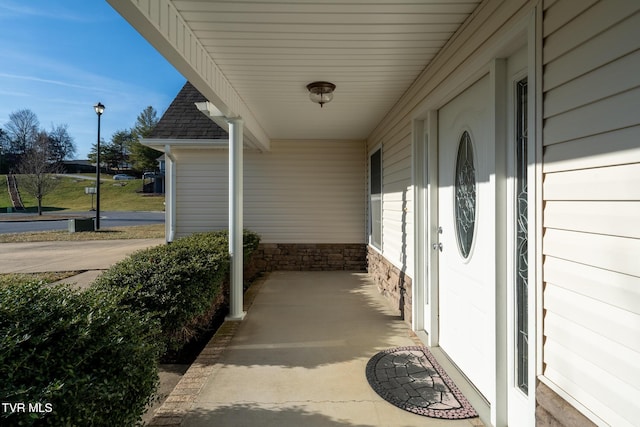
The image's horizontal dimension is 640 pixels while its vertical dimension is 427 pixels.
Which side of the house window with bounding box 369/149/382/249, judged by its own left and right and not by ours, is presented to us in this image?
left

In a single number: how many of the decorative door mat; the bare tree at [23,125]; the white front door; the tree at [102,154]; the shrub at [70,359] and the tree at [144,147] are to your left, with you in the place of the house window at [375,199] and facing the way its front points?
3

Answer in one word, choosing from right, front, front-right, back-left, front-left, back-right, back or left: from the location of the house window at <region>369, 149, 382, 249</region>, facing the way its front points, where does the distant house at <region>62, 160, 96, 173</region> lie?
front-right

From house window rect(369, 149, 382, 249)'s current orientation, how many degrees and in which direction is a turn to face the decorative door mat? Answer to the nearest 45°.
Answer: approximately 90° to its left

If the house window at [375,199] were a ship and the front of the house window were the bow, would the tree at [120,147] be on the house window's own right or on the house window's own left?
on the house window's own right

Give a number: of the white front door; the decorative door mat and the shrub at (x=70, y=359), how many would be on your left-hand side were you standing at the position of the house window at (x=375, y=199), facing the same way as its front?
3

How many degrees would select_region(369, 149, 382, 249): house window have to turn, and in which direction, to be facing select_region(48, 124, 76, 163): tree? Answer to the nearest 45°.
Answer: approximately 45° to its right

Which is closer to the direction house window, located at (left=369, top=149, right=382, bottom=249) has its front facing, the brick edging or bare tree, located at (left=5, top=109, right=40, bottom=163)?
the bare tree

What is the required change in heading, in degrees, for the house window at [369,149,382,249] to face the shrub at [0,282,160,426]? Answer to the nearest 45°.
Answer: approximately 90° to its left

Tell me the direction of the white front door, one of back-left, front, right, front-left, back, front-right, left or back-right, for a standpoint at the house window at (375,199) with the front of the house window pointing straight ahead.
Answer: left

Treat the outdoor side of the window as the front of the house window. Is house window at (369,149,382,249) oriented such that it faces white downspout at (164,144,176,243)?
yes
